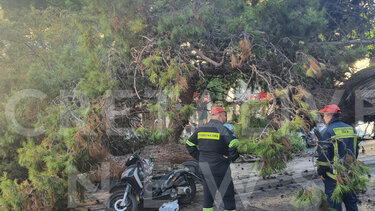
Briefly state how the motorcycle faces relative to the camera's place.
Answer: facing the viewer and to the left of the viewer

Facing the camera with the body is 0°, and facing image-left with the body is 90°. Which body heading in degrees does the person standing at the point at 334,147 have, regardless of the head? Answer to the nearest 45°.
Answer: approximately 135°

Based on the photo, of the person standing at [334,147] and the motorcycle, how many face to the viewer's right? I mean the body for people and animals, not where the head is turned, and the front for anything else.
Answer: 0

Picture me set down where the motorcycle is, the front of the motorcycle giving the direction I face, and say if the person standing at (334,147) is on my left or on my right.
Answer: on my left

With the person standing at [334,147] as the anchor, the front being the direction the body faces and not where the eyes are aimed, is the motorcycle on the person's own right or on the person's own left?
on the person's own left

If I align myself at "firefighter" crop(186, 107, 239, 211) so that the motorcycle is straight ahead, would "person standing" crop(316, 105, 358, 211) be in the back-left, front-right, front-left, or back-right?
back-right

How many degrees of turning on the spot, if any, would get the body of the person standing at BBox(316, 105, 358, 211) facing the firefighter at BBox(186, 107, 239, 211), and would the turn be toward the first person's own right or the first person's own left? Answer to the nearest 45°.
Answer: approximately 90° to the first person's own left
